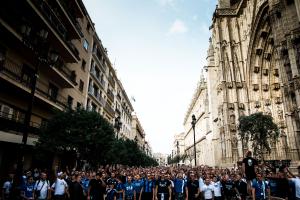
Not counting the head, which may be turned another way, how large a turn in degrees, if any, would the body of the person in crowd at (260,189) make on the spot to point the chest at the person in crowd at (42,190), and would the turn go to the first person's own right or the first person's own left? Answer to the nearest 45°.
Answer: approximately 90° to the first person's own right

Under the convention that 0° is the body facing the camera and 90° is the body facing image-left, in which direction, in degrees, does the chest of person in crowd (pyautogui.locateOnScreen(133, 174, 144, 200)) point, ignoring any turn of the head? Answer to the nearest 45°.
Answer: approximately 0°

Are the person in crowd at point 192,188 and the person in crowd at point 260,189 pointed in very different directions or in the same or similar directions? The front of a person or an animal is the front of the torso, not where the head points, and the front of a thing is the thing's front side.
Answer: same or similar directions

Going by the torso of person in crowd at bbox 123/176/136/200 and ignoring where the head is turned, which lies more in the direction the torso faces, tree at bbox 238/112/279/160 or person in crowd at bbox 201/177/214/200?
the person in crowd

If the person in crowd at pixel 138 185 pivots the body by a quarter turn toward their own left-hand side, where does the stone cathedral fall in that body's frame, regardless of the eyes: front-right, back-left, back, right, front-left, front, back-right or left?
front-left

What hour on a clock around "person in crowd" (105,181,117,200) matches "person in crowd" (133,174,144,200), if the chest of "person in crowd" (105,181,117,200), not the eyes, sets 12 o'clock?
"person in crowd" (133,174,144,200) is roughly at 8 o'clock from "person in crowd" (105,181,117,200).

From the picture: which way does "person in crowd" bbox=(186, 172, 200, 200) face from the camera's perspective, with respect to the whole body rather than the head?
toward the camera

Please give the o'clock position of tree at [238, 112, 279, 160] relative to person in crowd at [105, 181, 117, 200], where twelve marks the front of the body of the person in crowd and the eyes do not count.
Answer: The tree is roughly at 8 o'clock from the person in crowd.

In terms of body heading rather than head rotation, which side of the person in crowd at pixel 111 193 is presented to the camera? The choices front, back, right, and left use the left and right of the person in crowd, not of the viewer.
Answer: front

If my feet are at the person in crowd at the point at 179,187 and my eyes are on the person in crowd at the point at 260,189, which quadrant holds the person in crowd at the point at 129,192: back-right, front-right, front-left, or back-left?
back-right

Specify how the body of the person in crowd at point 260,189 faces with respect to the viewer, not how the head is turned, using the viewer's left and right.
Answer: facing the viewer

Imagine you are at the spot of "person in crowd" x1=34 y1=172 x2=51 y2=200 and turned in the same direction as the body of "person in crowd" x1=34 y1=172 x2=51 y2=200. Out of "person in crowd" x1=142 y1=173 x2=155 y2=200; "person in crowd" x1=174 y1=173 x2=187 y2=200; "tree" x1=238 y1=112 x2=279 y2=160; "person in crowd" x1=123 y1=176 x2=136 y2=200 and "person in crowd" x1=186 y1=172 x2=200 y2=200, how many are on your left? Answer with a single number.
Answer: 5
